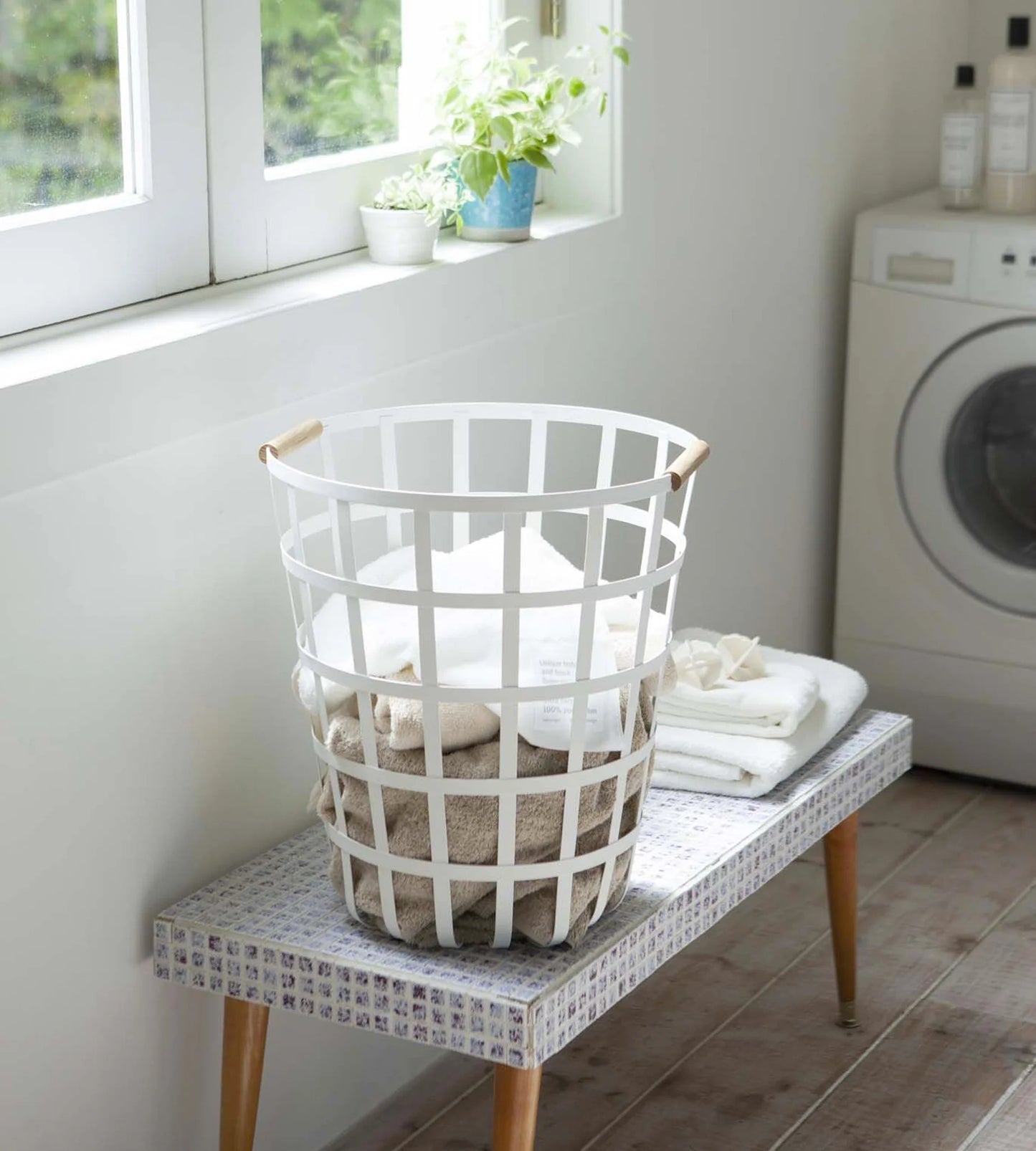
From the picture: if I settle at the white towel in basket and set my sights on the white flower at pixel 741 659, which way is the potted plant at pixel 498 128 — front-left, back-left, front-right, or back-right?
front-left

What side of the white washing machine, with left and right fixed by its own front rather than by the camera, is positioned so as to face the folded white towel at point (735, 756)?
front

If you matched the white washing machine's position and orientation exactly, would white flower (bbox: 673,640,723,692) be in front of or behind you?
in front

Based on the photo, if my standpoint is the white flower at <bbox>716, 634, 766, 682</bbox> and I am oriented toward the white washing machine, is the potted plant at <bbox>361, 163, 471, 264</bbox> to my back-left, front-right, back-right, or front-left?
back-left

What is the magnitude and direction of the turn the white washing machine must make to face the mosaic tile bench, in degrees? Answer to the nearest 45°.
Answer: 0° — it already faces it

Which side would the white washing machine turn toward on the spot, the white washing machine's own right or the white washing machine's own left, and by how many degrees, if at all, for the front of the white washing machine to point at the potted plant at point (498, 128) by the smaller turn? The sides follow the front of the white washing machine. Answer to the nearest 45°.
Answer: approximately 45° to the white washing machine's own right

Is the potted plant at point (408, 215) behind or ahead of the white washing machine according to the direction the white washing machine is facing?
ahead

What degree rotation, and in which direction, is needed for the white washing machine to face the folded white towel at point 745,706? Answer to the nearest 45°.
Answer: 0° — it already faces it

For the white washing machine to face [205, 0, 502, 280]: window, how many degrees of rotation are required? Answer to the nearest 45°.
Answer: approximately 45° to its right

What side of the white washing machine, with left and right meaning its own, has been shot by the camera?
front

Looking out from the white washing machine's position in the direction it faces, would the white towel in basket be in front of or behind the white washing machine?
in front
